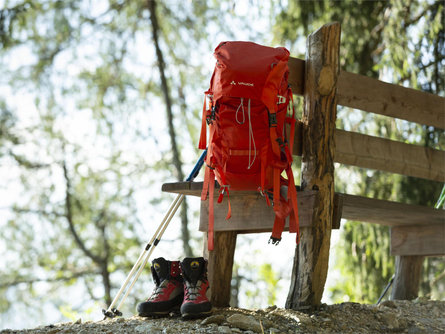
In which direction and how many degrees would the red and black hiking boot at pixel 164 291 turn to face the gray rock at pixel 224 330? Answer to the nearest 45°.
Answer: approximately 90° to its left

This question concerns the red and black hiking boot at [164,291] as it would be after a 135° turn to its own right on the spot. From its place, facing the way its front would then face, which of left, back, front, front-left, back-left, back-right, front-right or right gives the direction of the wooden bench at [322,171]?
right

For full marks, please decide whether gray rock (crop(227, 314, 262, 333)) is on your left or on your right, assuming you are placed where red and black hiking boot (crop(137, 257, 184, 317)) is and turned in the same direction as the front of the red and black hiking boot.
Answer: on your left

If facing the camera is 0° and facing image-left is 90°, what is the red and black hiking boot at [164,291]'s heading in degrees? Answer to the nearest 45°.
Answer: approximately 45°

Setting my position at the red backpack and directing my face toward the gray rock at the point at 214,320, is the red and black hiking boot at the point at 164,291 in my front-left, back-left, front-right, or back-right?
front-right
